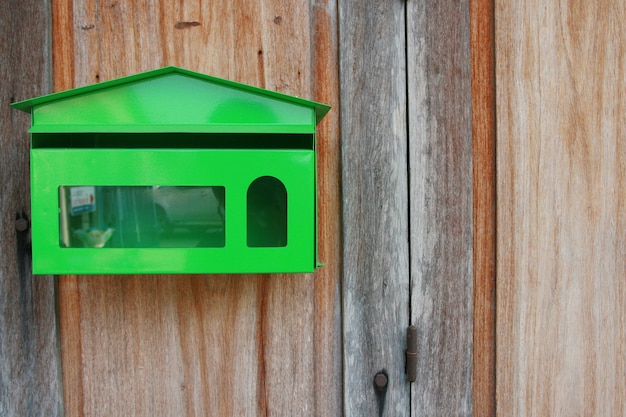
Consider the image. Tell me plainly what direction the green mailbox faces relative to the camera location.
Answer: facing the viewer
